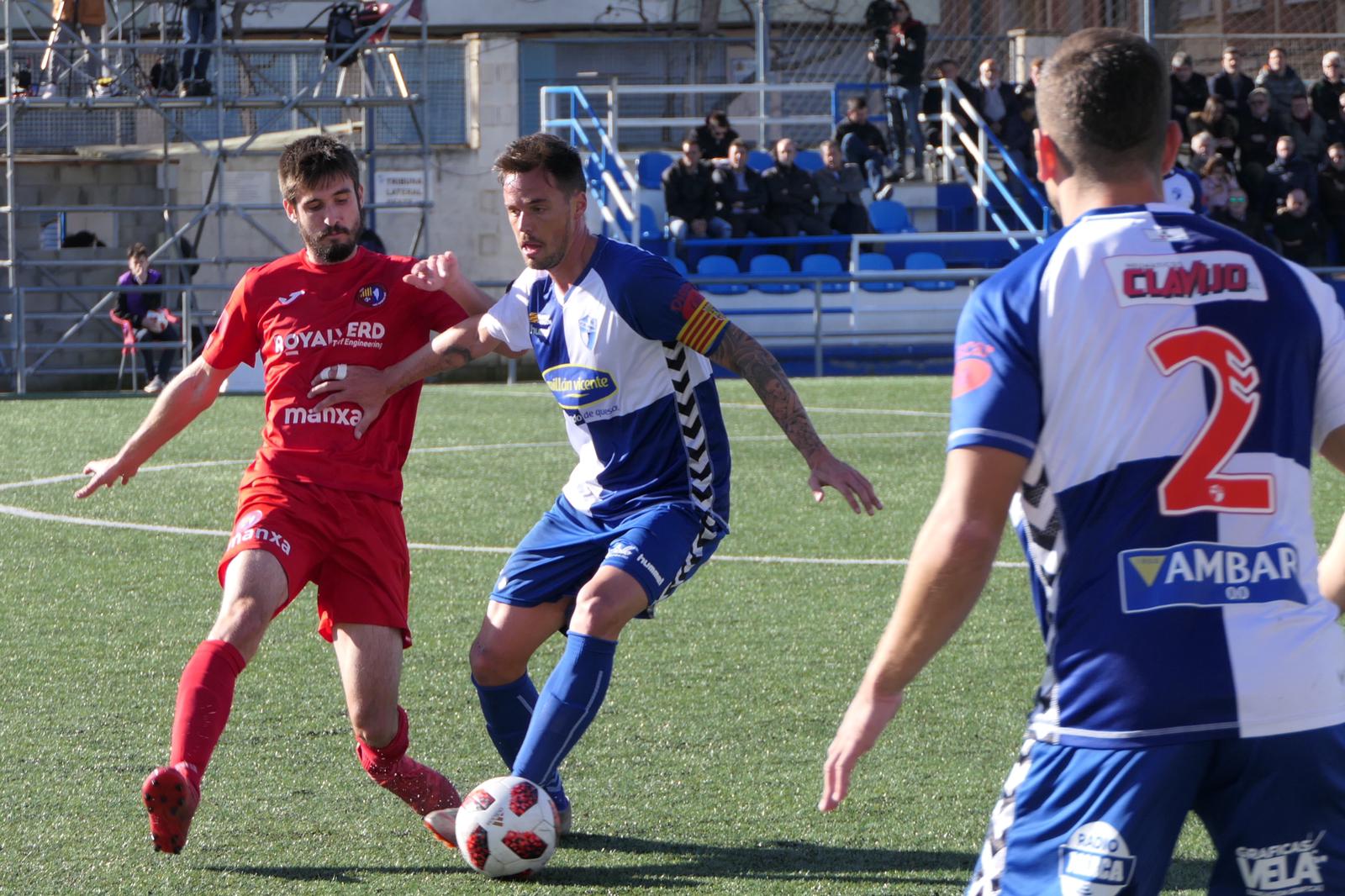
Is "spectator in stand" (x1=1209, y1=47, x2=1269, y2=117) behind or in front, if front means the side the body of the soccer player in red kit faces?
behind

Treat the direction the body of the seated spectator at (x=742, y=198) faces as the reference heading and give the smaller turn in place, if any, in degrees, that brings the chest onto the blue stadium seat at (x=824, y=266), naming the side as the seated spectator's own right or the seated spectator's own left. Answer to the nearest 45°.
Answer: approximately 90° to the seated spectator's own left

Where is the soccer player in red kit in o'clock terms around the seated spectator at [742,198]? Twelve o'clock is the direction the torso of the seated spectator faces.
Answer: The soccer player in red kit is roughly at 12 o'clock from the seated spectator.

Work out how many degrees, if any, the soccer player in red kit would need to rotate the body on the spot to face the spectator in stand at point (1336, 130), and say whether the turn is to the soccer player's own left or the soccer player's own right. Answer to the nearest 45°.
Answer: approximately 135° to the soccer player's own left

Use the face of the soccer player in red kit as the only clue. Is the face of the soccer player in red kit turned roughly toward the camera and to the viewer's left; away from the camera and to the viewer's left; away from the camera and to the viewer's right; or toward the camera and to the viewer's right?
toward the camera and to the viewer's right

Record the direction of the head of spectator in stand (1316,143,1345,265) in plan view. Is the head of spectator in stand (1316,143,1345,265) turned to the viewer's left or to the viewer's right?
to the viewer's left

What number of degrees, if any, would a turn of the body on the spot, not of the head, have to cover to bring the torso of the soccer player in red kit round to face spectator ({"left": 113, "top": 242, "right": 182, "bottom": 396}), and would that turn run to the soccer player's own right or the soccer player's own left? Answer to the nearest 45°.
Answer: approximately 180°

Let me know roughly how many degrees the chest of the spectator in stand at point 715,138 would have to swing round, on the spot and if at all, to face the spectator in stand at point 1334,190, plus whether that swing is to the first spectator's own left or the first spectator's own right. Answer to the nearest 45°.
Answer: approximately 90° to the first spectator's own left

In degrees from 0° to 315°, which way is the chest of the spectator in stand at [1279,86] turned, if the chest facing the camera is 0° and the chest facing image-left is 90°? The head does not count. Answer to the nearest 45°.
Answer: approximately 0°
